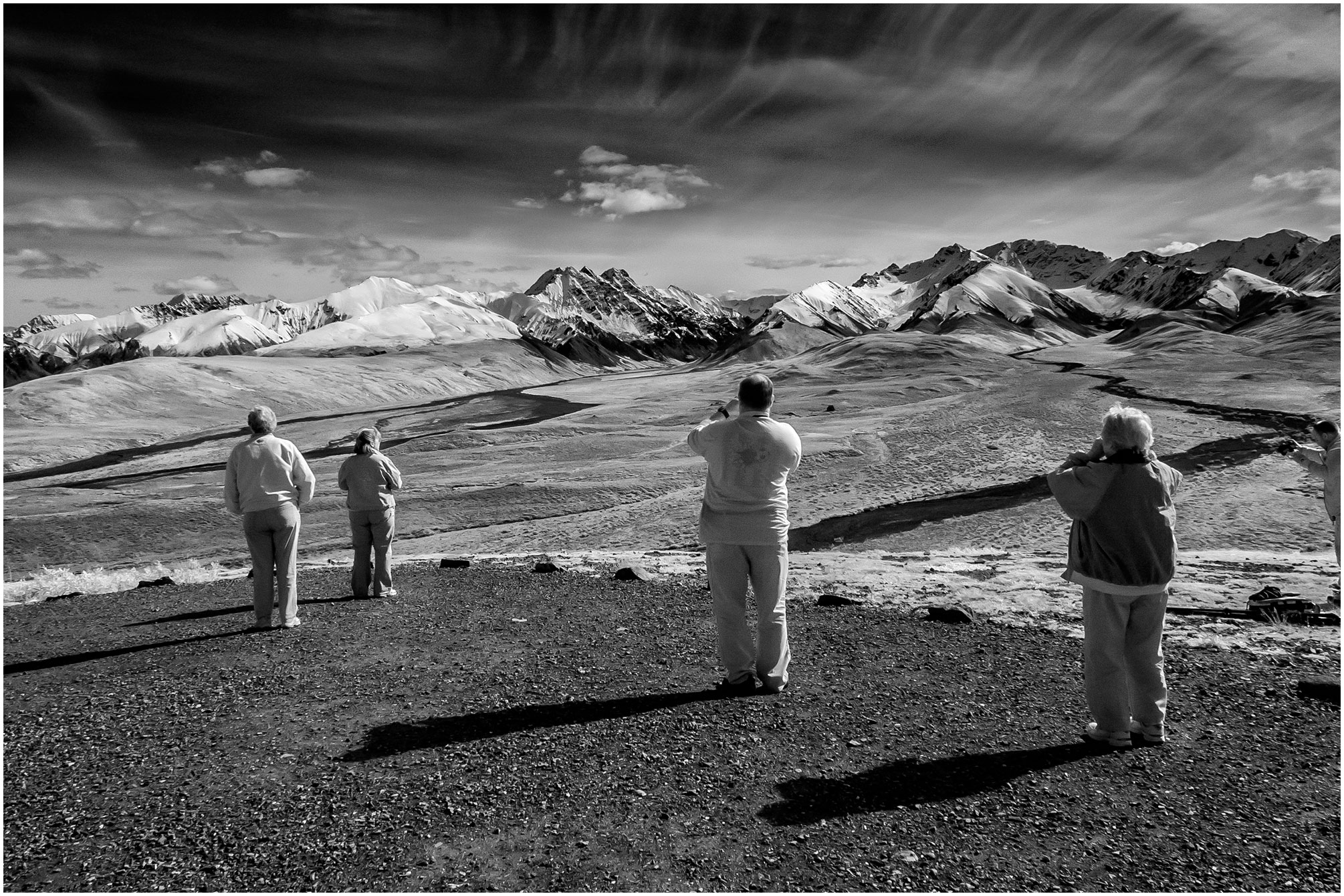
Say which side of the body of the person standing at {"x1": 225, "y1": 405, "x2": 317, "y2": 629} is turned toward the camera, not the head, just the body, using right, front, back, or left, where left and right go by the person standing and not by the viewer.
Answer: back

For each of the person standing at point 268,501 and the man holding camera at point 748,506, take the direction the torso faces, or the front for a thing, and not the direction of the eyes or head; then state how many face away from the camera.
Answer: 2

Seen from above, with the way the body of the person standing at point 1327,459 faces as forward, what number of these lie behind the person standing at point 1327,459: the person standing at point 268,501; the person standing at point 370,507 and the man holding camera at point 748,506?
0

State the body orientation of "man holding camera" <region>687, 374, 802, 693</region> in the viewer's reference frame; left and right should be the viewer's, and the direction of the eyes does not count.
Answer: facing away from the viewer

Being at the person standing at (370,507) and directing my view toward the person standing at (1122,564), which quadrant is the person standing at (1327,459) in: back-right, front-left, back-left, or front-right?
front-left

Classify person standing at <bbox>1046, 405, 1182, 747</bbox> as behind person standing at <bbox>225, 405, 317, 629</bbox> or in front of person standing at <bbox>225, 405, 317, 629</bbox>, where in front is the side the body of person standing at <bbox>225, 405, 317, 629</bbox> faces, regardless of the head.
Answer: behind

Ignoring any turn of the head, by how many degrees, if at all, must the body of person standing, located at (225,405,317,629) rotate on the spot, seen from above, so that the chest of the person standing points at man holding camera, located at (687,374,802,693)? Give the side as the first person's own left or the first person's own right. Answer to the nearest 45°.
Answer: approximately 135° to the first person's own right

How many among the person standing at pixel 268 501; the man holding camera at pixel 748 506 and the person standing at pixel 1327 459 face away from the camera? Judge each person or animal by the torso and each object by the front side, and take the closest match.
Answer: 2

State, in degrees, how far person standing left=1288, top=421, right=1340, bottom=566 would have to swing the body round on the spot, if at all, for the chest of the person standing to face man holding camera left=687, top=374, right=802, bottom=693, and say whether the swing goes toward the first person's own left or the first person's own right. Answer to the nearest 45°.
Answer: approximately 45° to the first person's own left

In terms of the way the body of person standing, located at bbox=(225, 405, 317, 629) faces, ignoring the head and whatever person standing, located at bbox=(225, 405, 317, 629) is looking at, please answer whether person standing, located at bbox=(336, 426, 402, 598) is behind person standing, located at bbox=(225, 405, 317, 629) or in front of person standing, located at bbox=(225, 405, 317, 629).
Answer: in front

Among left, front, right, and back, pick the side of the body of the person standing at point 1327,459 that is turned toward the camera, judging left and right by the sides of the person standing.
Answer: left

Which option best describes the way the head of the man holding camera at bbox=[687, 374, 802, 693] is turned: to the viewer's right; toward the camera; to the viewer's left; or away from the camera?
away from the camera

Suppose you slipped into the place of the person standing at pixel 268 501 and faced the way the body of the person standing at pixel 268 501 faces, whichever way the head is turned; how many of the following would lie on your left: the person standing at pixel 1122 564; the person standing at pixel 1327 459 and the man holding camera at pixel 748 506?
0

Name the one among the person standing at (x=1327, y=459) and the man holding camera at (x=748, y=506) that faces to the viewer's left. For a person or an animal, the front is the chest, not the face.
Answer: the person standing
